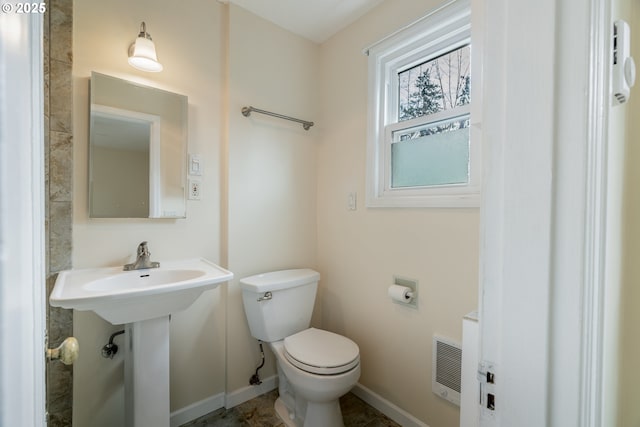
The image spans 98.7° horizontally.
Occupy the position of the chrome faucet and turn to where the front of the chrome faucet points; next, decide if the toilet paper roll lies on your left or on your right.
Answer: on your left

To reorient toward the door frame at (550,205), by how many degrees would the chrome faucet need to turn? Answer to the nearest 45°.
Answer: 0° — it already faces it

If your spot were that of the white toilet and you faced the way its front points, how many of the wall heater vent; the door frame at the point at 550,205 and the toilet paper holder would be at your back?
0

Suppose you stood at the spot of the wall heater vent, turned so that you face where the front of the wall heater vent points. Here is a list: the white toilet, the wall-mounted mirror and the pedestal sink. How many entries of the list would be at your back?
0

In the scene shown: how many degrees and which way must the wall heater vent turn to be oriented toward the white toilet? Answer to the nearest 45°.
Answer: approximately 45° to its right

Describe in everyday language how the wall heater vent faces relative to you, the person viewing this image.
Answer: facing the viewer and to the left of the viewer

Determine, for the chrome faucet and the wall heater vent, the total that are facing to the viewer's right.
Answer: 0

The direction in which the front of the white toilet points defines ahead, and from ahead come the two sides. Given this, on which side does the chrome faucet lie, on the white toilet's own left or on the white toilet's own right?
on the white toilet's own right

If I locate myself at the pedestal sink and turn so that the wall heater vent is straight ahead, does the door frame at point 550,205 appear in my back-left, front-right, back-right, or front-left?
front-right

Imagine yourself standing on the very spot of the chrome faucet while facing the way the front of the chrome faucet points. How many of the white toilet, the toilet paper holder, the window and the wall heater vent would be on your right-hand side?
0

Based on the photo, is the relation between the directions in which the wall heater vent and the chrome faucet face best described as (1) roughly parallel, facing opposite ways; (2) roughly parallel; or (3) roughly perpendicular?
roughly perpendicular

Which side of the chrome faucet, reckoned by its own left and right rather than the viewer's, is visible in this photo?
front

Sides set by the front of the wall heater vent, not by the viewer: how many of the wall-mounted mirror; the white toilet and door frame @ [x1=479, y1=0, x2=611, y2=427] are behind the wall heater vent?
0

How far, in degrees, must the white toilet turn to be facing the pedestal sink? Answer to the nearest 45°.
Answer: approximately 90° to its right

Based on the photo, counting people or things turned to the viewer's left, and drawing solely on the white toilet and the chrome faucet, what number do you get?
0

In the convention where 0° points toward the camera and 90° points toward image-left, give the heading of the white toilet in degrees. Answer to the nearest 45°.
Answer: approximately 315°

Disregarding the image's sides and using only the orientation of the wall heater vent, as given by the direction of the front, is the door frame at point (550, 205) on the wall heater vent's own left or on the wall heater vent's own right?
on the wall heater vent's own left

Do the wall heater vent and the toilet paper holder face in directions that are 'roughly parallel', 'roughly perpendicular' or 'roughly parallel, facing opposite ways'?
roughly parallel

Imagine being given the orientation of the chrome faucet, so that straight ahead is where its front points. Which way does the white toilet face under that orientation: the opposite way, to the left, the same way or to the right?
the same way

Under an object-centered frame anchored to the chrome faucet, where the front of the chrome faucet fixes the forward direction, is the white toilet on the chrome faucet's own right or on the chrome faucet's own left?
on the chrome faucet's own left
